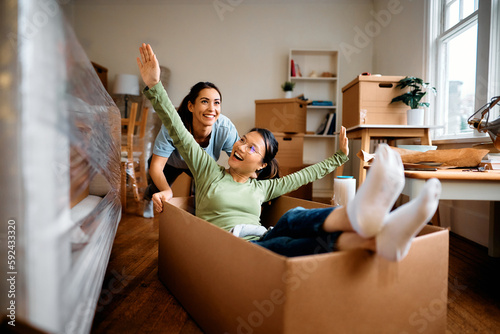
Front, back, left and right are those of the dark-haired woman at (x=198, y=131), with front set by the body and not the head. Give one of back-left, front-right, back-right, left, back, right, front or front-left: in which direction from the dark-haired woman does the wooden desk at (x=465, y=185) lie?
front

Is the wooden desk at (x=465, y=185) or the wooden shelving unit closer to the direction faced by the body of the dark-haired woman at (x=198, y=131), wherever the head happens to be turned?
the wooden desk

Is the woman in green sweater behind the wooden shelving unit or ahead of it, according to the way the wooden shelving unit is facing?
ahead

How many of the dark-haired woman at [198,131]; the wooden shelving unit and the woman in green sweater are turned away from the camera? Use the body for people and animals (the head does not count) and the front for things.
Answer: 0

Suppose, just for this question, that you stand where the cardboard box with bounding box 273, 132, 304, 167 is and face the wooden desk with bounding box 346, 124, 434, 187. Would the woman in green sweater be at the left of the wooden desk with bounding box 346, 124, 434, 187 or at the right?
right

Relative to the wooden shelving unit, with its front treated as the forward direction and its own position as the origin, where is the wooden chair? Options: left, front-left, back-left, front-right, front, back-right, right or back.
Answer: front-right

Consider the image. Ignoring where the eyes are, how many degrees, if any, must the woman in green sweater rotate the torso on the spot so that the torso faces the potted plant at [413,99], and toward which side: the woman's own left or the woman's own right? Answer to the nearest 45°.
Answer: approximately 90° to the woman's own left

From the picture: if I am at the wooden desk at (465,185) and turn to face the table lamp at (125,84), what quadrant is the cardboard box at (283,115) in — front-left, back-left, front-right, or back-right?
front-right

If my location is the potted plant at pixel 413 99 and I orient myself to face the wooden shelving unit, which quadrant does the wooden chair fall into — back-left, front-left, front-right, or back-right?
front-left

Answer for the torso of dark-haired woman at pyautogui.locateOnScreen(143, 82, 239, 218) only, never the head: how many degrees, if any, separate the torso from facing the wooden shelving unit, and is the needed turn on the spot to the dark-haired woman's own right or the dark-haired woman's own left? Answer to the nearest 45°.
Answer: approximately 90° to the dark-haired woman's own left

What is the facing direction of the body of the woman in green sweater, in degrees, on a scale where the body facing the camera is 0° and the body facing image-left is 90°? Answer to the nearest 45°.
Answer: approximately 315°

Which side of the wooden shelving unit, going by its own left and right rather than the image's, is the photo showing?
front

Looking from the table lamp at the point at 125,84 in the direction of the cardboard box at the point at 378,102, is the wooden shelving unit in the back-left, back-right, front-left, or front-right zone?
front-left

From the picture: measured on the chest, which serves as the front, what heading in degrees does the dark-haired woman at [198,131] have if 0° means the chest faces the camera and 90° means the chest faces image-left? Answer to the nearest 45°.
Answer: approximately 315°

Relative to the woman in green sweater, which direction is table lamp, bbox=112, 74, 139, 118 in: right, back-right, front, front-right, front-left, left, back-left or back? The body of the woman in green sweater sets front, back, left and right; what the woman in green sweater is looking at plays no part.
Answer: back

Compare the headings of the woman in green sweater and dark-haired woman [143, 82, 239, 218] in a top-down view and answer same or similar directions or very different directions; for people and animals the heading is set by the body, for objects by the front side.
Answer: same or similar directions
